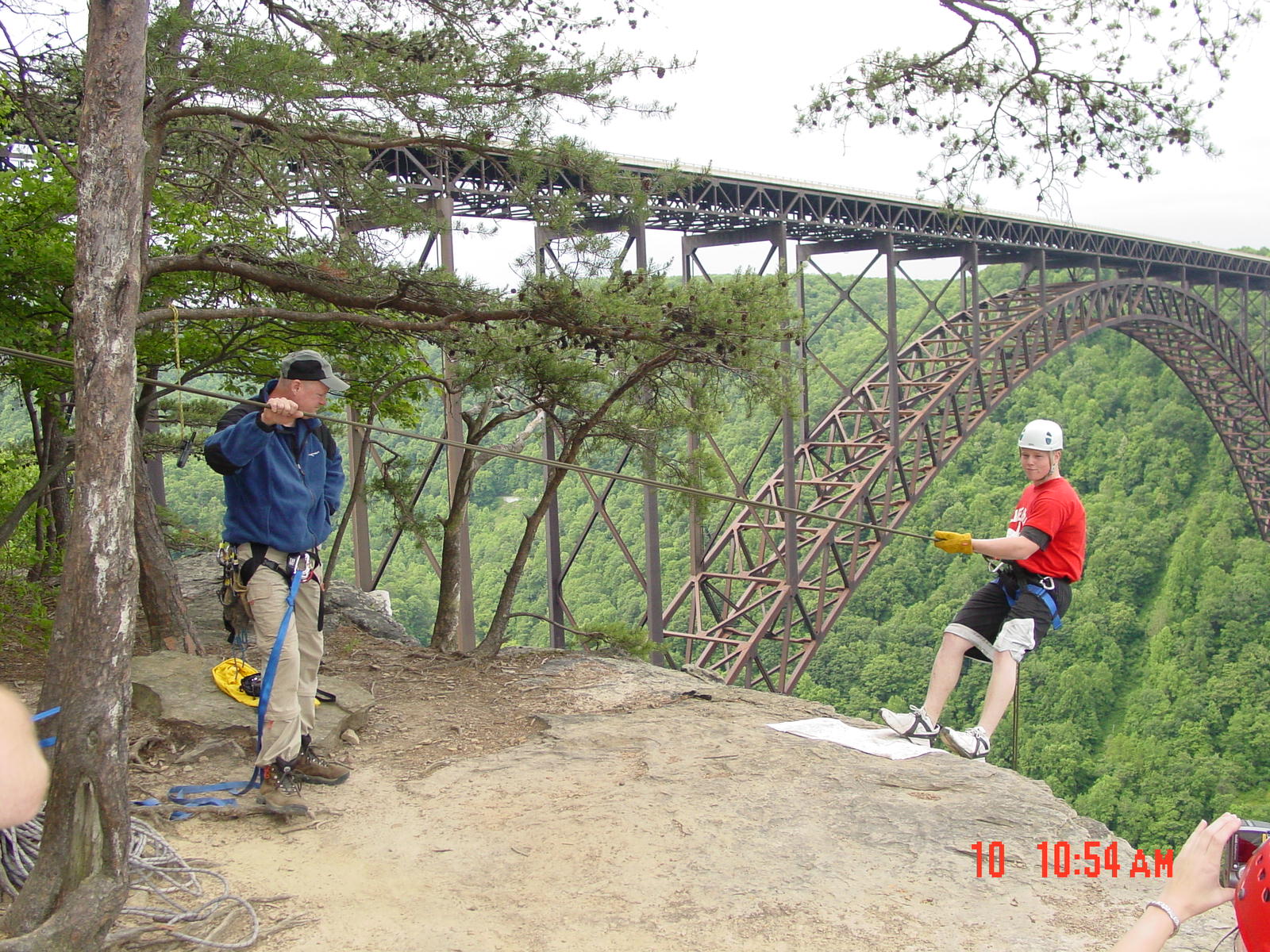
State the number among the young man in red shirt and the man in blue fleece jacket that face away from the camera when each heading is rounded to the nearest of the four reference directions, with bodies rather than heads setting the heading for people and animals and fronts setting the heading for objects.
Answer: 0

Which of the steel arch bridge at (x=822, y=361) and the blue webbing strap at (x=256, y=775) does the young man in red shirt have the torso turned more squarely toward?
the blue webbing strap

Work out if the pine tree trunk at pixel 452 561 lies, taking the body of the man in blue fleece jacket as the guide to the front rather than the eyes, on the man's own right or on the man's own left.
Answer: on the man's own left

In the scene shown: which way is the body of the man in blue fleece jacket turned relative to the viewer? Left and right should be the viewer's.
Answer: facing the viewer and to the right of the viewer

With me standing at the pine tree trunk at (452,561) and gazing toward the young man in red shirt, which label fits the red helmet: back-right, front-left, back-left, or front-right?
front-right

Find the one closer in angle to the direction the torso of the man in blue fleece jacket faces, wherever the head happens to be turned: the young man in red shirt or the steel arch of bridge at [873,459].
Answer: the young man in red shirt

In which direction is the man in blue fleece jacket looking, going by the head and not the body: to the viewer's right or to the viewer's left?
to the viewer's right

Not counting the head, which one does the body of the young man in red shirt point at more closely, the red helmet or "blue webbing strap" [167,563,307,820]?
the blue webbing strap

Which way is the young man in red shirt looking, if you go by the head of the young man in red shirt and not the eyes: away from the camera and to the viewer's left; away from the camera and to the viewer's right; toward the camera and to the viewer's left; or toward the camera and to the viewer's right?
toward the camera and to the viewer's left

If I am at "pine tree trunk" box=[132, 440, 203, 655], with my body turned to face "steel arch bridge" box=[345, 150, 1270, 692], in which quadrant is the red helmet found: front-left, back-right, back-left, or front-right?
back-right

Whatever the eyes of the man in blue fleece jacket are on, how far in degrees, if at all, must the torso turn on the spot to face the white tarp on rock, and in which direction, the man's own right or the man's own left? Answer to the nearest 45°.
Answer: approximately 45° to the man's own left

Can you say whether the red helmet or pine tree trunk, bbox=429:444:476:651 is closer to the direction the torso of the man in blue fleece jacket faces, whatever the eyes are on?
the red helmet

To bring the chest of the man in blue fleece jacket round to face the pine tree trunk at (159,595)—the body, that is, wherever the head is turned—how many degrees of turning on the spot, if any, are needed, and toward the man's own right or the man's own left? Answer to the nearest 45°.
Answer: approximately 135° to the man's own left

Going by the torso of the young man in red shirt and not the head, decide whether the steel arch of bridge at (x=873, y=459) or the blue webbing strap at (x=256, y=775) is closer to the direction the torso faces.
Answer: the blue webbing strap

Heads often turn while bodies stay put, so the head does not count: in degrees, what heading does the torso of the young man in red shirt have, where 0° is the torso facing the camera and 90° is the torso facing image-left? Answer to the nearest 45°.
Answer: approximately 45°

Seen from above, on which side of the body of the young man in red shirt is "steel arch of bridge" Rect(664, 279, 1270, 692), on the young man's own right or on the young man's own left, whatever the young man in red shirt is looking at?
on the young man's own right
